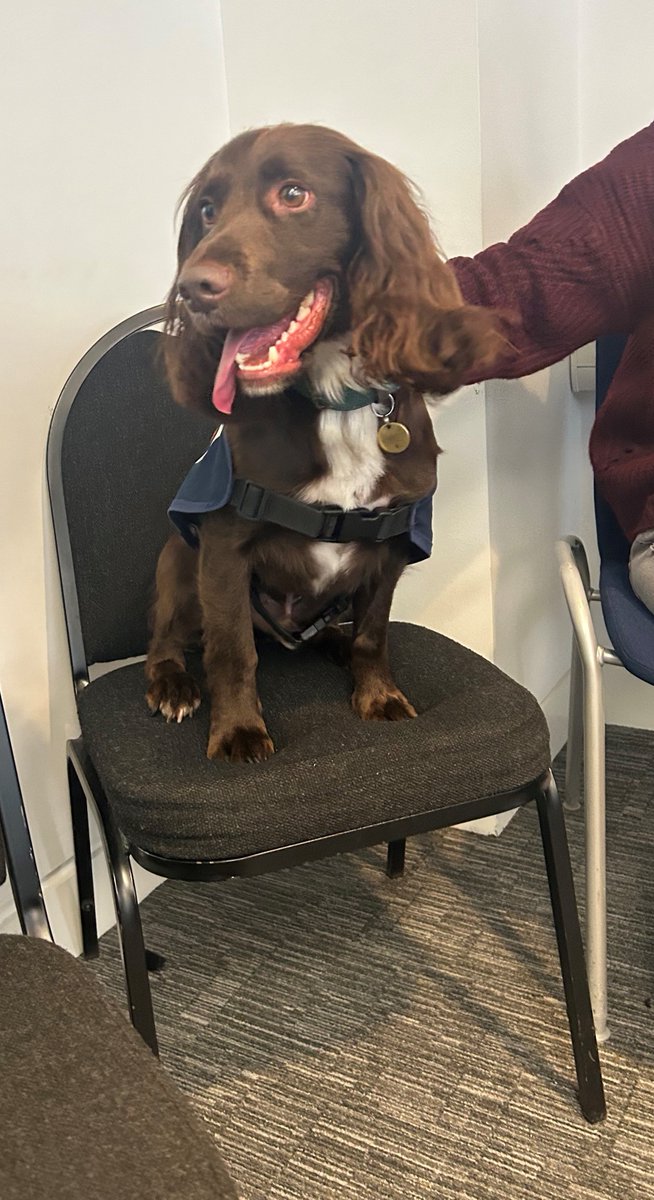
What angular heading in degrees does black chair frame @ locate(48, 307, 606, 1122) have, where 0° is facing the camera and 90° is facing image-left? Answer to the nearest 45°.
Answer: approximately 315°
